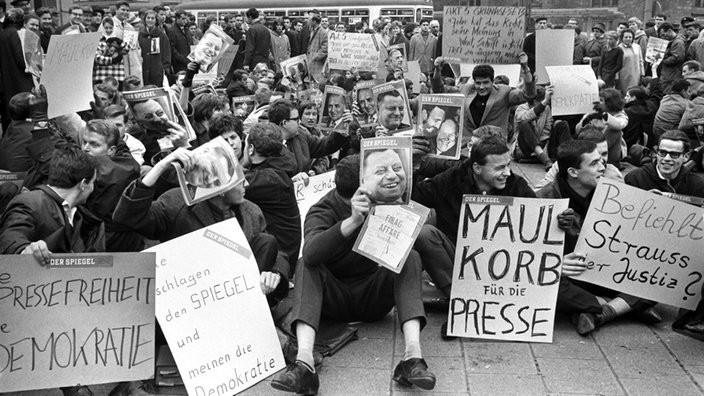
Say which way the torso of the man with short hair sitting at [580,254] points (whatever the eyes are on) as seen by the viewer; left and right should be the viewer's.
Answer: facing the viewer and to the right of the viewer

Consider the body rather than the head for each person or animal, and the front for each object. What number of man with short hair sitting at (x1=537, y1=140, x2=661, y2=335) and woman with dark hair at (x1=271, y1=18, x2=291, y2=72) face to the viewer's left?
0

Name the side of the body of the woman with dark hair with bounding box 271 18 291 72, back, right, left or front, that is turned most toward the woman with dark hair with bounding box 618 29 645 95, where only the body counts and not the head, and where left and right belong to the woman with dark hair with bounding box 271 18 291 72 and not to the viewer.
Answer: left

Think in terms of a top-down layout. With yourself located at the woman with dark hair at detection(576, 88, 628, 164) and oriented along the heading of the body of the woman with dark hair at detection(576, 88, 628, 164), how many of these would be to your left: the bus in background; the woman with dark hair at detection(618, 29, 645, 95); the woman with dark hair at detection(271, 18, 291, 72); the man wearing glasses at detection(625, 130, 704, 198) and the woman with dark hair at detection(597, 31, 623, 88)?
1

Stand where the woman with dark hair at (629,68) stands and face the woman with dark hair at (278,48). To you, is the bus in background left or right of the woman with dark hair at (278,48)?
right
